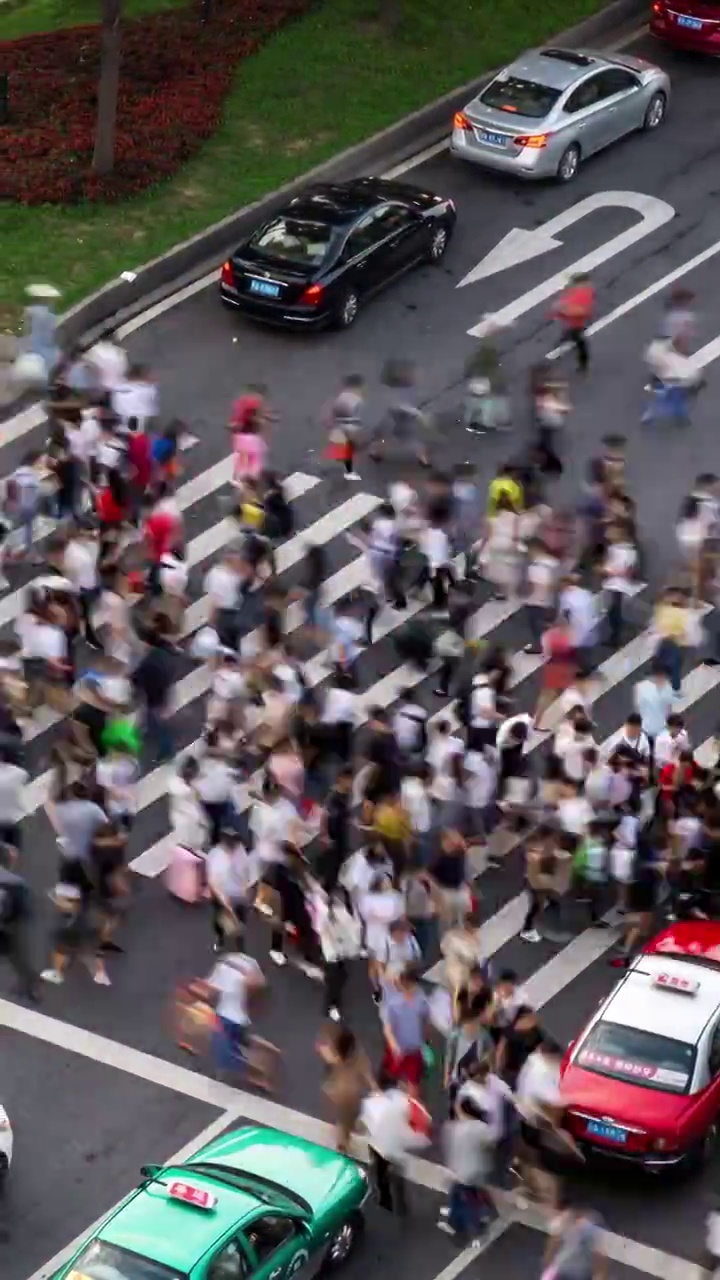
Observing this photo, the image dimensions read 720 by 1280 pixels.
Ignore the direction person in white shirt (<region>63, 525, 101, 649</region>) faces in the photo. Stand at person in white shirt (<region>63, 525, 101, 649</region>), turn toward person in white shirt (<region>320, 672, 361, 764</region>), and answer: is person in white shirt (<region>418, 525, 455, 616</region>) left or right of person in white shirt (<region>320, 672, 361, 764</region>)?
left

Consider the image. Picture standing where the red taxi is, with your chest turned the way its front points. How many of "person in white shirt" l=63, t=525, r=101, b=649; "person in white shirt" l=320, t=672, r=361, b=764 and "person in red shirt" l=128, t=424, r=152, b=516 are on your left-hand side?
3

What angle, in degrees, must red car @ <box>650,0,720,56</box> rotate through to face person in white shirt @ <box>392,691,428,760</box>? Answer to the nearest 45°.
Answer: approximately 135° to its right

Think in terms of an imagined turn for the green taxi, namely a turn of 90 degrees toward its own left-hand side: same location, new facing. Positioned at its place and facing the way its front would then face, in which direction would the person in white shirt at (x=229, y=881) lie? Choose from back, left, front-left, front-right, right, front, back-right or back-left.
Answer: front-right

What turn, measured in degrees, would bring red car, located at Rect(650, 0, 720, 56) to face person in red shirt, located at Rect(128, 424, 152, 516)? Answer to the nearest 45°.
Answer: approximately 135° to its right

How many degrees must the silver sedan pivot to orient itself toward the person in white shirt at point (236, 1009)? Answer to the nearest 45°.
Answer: approximately 135° to its right

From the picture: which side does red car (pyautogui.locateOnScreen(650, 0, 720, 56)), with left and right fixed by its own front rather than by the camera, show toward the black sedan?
back

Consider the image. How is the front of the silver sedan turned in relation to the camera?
facing away from the viewer and to the right of the viewer

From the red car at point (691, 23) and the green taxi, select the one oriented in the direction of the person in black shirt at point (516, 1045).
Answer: the green taxi

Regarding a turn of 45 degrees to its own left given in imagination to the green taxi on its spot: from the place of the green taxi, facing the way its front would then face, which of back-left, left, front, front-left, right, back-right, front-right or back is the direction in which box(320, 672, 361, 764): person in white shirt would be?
front

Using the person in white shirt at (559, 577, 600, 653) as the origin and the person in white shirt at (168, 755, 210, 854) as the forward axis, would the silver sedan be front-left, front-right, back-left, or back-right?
back-right

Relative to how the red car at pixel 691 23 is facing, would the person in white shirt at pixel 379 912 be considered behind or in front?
behind

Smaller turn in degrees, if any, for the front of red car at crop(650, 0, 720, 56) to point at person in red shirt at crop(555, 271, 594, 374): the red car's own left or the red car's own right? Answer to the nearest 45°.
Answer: approximately 135° to the red car's own right

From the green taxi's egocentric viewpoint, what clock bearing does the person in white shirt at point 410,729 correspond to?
The person in white shirt is roughly at 11 o'clock from the green taxi.
